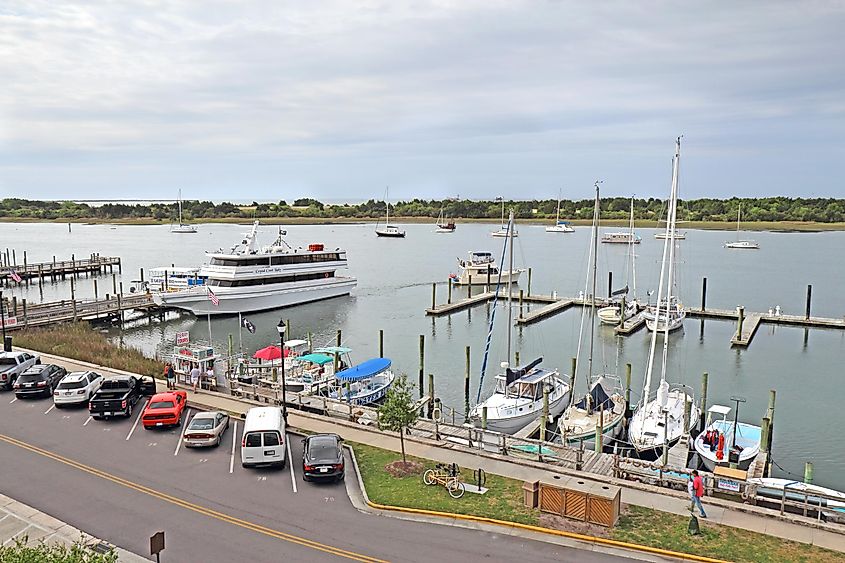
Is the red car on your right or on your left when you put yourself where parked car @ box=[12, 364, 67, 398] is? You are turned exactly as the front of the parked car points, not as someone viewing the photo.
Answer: on your right

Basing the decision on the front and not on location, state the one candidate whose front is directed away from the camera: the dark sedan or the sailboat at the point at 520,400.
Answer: the dark sedan

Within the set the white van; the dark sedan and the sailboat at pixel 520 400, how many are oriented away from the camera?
2

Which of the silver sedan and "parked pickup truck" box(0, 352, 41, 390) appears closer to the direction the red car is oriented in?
the parked pickup truck

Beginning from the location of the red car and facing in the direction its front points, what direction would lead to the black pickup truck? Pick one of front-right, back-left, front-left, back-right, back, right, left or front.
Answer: left

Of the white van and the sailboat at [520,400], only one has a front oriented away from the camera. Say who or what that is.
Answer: the white van

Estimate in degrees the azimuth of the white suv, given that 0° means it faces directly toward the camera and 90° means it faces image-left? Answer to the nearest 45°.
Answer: approximately 225°

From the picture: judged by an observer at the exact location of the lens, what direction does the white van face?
facing away from the viewer

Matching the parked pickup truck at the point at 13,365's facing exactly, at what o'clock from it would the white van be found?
The white van is roughly at 4 o'clock from the parked pickup truck.

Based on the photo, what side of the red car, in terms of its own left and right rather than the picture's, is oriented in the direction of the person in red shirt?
right

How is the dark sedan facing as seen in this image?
away from the camera

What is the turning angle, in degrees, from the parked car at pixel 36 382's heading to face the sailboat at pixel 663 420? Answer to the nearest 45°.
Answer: approximately 90° to its right

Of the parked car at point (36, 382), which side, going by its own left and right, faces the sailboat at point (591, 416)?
right

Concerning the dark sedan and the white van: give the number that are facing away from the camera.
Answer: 2

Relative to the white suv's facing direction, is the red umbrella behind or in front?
in front
